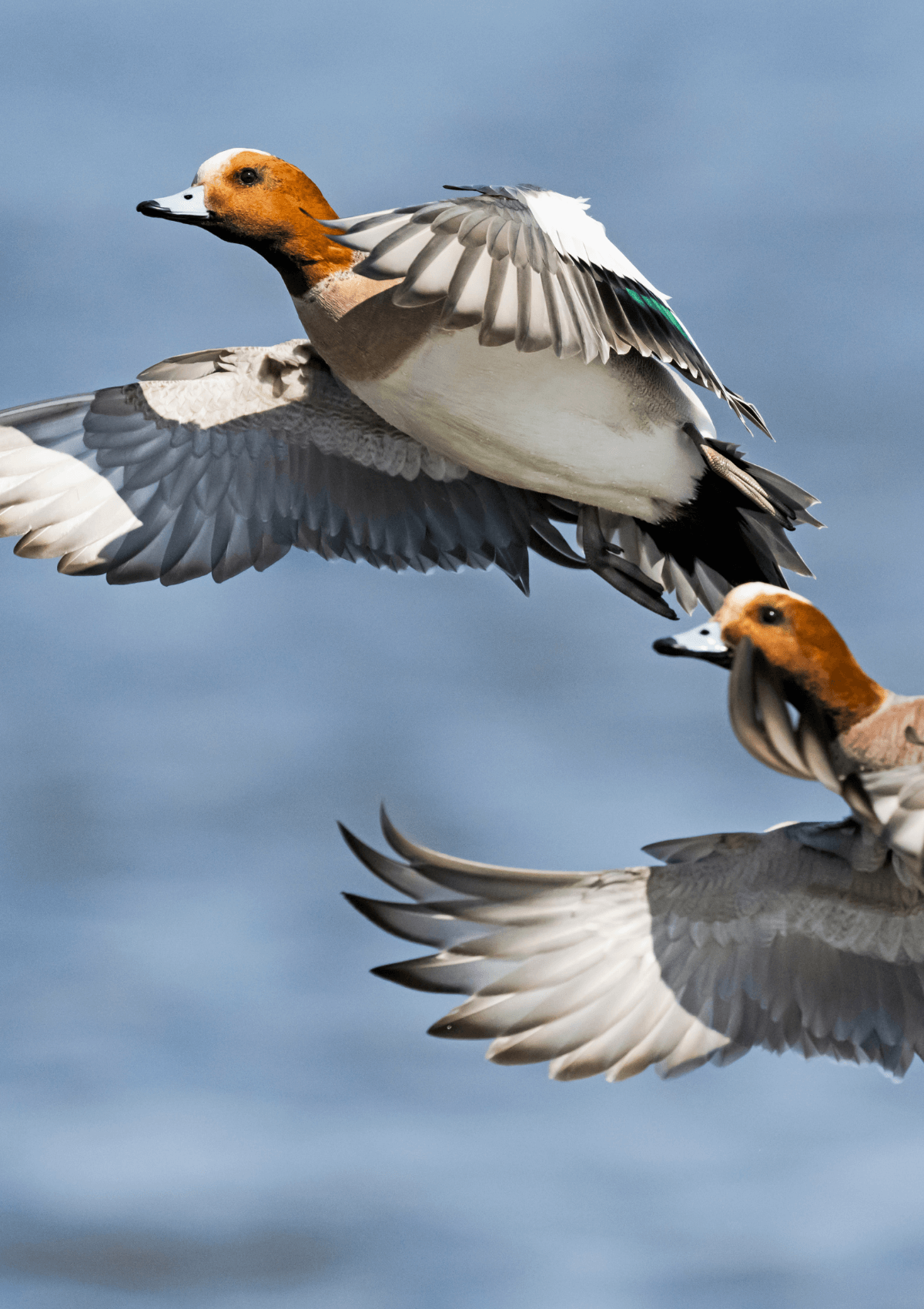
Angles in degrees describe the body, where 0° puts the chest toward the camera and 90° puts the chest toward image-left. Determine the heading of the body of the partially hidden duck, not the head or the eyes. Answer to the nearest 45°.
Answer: approximately 90°
